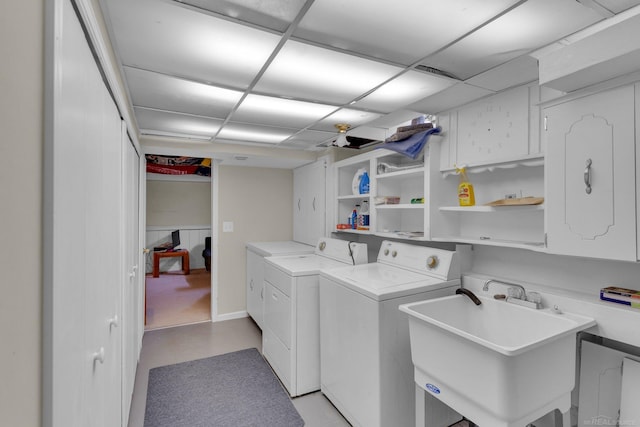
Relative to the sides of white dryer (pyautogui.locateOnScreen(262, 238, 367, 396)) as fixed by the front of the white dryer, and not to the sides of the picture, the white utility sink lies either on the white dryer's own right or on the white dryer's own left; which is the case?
on the white dryer's own left

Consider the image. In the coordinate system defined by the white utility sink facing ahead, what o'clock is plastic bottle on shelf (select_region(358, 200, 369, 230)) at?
The plastic bottle on shelf is roughly at 3 o'clock from the white utility sink.

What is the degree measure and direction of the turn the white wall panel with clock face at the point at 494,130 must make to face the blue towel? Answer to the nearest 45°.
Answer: approximately 45° to its right

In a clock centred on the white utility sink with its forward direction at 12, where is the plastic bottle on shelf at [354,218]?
The plastic bottle on shelf is roughly at 3 o'clock from the white utility sink.

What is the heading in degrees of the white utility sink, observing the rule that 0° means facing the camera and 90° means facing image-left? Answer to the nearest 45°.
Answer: approximately 45°

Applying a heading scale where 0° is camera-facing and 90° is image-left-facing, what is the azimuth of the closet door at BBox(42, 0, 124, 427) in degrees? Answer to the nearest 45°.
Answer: approximately 315°
